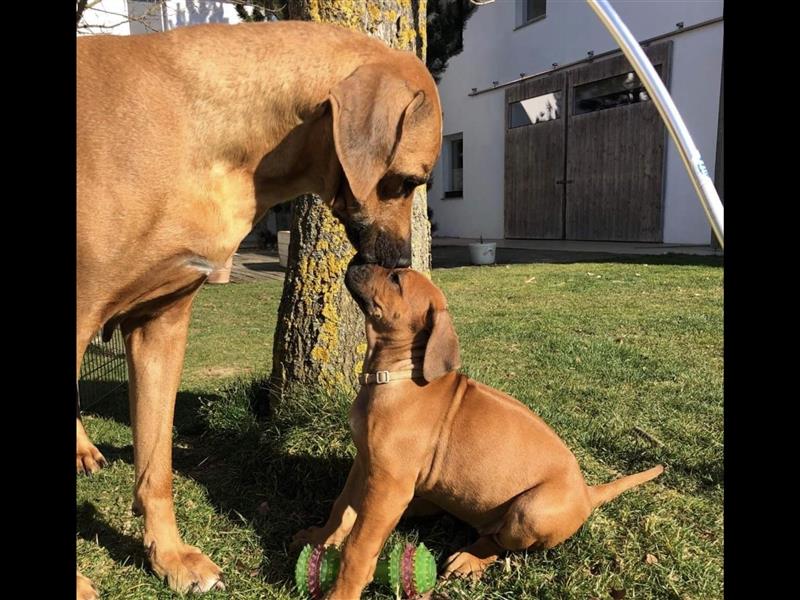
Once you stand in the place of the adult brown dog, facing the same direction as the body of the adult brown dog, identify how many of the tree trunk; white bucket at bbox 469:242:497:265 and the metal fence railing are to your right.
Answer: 0

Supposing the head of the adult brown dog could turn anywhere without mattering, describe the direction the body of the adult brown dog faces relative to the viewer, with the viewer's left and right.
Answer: facing to the right of the viewer

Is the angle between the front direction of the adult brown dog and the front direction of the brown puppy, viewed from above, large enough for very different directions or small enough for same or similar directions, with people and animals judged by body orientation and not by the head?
very different directions

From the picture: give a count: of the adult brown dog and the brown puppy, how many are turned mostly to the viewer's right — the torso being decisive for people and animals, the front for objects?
1

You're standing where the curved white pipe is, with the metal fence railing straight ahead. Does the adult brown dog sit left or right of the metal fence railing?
left

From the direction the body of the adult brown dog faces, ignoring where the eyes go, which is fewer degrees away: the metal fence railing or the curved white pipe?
the curved white pipe

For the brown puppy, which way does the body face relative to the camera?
to the viewer's left

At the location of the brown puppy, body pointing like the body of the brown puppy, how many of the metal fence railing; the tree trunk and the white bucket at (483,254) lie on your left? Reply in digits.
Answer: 0

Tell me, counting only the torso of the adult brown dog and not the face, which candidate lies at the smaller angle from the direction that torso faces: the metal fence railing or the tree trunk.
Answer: the tree trunk

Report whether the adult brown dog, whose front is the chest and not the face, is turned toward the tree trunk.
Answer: no

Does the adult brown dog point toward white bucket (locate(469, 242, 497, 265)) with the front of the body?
no

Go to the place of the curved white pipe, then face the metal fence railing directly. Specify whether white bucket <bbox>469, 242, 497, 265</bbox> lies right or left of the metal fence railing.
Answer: right
